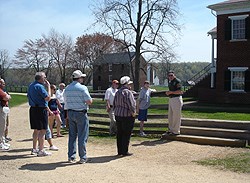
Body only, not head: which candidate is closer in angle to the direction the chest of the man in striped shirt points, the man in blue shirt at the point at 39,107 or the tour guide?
the tour guide

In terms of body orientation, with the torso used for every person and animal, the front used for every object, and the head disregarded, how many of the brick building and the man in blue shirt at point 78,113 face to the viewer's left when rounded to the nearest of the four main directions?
1

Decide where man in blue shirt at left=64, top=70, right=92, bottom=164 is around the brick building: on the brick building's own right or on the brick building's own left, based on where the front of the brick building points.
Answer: on the brick building's own left

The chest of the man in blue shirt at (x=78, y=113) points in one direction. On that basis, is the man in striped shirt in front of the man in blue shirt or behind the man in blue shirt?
in front

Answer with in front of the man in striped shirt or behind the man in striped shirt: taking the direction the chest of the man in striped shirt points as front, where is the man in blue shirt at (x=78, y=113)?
behind

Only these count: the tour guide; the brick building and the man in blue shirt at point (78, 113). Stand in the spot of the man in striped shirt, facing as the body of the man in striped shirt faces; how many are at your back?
1

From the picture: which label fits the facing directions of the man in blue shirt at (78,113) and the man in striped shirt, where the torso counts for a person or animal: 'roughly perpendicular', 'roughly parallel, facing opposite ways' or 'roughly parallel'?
roughly parallel

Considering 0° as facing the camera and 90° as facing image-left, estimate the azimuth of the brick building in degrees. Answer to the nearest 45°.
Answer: approximately 90°

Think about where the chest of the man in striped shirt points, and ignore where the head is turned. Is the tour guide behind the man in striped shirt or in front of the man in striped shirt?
in front

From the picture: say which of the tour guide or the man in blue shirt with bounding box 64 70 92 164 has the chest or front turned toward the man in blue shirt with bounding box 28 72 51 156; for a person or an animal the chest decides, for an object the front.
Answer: the tour guide

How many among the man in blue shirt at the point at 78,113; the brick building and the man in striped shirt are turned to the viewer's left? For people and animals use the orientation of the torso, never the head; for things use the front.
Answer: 1

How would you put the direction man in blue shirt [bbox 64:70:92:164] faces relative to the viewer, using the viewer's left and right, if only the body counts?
facing away from the viewer and to the right of the viewer

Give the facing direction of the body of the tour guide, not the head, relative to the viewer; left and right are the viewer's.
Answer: facing the viewer and to the left of the viewer

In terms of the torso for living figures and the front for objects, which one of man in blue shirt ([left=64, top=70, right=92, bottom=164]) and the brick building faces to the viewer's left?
the brick building

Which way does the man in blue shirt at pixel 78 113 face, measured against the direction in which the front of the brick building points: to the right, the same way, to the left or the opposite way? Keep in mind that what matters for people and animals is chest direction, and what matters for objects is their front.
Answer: to the right

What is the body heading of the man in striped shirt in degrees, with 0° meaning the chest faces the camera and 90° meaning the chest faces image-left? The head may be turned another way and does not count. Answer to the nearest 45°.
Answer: approximately 225°

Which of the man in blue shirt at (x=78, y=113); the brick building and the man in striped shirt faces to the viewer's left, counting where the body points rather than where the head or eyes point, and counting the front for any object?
the brick building

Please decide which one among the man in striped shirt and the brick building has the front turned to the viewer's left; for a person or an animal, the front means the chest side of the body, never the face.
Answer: the brick building

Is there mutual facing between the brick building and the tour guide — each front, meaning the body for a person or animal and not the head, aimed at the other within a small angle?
no
